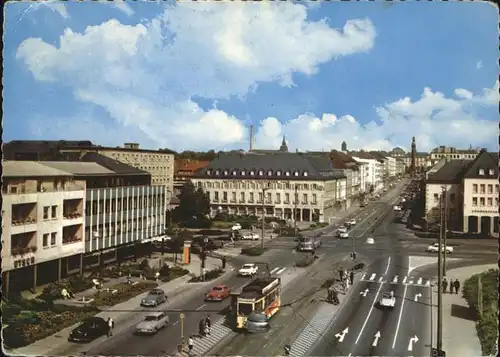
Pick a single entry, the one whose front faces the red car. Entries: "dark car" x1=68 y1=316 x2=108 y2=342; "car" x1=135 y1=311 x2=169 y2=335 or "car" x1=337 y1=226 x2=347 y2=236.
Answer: "car" x1=337 y1=226 x2=347 y2=236

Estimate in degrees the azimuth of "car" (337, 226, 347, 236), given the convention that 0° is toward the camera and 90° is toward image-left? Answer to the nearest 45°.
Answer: approximately 45°

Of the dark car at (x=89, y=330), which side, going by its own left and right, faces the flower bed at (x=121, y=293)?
back

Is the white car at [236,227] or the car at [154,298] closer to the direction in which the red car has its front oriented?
the car

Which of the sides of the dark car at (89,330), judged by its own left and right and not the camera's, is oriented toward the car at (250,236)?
back

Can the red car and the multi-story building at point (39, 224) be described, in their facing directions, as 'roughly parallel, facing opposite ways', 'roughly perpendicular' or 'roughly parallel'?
roughly perpendicular

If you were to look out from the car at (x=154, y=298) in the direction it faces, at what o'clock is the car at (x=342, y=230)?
the car at (x=342, y=230) is roughly at 7 o'clock from the car at (x=154, y=298).

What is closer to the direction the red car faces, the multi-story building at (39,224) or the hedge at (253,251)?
the multi-story building
